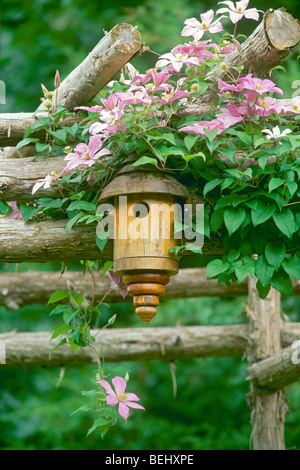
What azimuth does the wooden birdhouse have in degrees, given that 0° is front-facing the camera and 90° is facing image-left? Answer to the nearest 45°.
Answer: approximately 0°

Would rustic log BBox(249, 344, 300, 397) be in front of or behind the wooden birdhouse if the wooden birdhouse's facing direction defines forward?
behind

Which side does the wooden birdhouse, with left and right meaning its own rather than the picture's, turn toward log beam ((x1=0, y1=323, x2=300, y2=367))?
back
